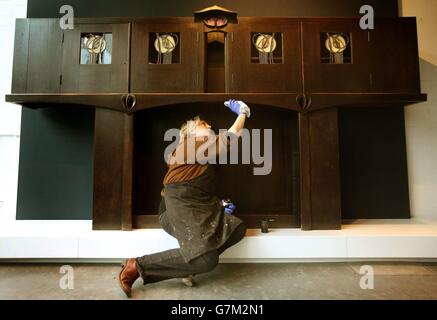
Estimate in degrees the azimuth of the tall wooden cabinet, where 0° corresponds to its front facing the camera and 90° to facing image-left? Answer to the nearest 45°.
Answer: approximately 0°
